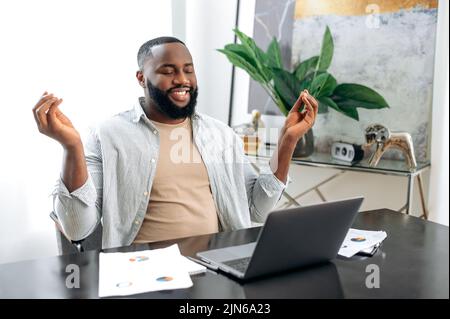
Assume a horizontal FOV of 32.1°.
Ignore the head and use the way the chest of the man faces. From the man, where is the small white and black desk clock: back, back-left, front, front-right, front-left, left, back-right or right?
left

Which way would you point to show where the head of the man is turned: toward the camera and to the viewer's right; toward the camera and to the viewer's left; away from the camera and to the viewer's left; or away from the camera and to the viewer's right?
toward the camera and to the viewer's right

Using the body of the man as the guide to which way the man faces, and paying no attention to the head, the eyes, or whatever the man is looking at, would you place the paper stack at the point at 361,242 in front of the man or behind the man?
in front

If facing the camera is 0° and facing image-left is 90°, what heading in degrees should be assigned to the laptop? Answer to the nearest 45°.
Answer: approximately 135°

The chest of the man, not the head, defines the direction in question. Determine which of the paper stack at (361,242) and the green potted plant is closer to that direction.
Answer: the paper stack

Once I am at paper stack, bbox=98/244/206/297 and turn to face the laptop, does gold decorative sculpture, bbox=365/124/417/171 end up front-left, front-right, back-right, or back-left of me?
front-left

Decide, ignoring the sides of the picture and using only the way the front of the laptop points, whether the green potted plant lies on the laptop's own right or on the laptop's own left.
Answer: on the laptop's own right

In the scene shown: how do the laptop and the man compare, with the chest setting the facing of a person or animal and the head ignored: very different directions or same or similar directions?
very different directions

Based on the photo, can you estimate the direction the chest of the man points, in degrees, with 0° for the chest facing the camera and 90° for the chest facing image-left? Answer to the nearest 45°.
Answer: approximately 315°

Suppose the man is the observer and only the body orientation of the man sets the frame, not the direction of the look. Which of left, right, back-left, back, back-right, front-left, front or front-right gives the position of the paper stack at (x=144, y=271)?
front-right

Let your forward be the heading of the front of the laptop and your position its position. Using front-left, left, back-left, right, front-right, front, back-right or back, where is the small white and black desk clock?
front-right

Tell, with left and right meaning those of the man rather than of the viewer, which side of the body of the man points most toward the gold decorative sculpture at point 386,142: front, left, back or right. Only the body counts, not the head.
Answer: left
